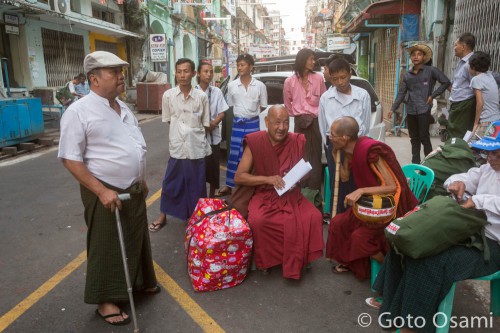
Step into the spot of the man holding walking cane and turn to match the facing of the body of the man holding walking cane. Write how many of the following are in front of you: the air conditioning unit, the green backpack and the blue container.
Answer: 1

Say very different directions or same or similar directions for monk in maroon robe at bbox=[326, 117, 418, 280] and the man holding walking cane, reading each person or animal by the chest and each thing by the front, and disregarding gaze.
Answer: very different directions

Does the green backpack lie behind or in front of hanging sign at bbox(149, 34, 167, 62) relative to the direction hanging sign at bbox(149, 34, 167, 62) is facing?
in front

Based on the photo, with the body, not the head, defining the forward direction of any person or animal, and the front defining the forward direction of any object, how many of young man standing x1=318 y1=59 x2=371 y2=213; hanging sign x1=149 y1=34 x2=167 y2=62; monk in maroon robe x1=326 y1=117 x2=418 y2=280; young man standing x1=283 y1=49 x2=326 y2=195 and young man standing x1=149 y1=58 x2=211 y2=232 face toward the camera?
4

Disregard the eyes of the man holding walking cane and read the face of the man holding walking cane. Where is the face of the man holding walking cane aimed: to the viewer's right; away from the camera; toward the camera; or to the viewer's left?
to the viewer's right

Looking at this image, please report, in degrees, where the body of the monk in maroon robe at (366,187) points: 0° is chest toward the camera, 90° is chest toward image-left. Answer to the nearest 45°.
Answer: approximately 90°

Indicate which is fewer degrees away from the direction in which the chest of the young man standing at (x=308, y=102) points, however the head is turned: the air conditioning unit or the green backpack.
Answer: the green backpack

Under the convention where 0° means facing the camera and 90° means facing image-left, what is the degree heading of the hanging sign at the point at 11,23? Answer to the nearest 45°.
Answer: approximately 315°

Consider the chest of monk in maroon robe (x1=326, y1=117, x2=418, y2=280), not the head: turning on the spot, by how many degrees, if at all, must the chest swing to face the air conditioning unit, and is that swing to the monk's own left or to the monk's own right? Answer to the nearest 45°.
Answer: approximately 45° to the monk's own right

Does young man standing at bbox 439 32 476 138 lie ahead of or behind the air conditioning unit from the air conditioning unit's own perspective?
ahead

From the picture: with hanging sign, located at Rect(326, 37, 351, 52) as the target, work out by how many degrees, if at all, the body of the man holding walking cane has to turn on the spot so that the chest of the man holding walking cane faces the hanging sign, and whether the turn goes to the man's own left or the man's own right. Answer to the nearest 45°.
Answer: approximately 90° to the man's own left

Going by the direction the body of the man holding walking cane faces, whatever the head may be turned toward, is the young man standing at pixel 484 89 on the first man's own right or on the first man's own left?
on the first man's own left

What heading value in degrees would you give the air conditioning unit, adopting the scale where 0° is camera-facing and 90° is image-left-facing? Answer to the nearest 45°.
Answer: approximately 315°

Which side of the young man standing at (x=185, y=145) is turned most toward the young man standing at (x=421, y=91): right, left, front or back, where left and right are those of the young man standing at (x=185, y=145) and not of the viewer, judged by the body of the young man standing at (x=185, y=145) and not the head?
left
